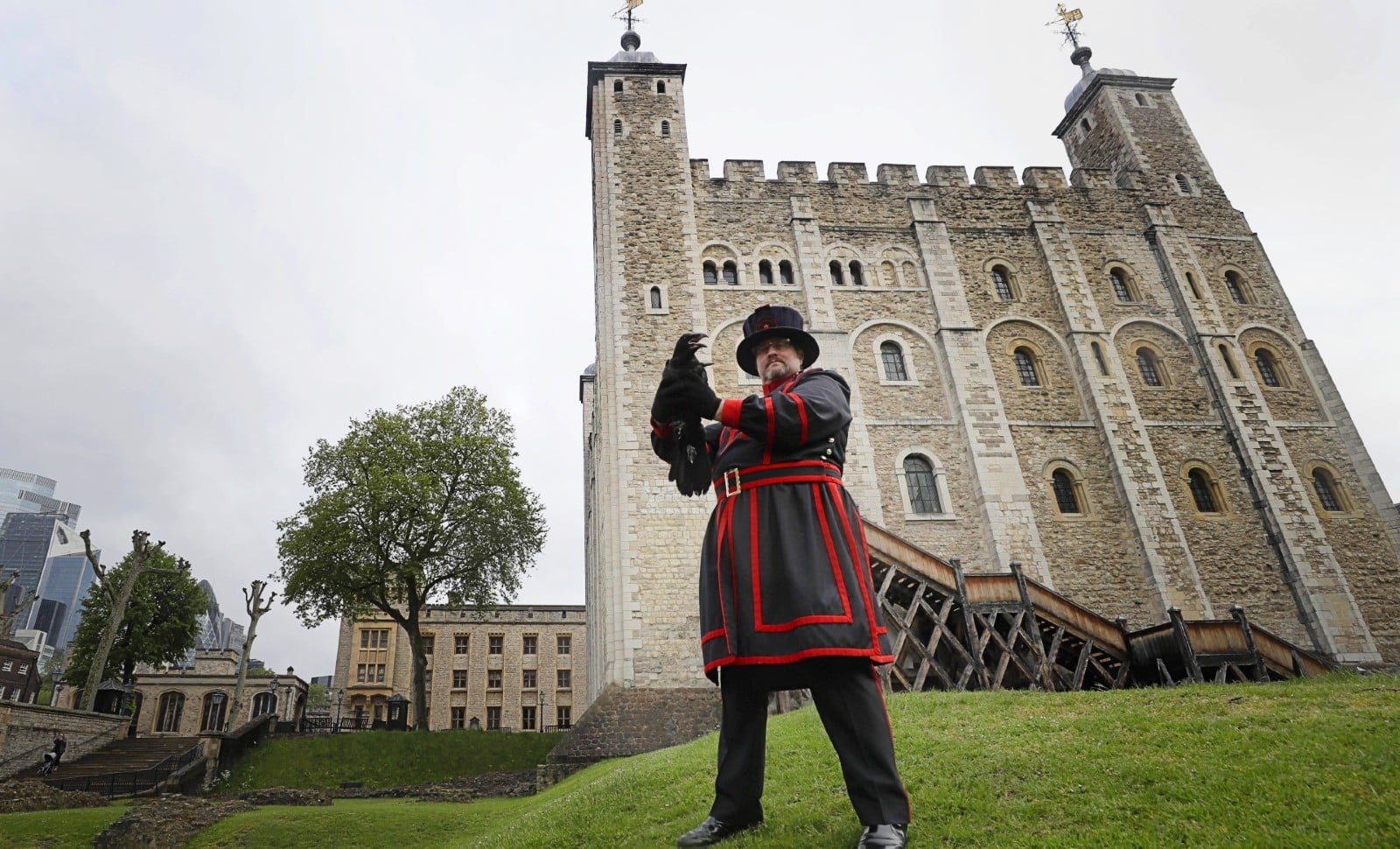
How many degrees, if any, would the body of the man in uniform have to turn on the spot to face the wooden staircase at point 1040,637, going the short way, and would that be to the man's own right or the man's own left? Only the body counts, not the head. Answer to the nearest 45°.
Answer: approximately 180°

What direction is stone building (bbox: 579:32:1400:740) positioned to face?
toward the camera

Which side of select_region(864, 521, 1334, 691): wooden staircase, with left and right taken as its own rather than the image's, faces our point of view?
right

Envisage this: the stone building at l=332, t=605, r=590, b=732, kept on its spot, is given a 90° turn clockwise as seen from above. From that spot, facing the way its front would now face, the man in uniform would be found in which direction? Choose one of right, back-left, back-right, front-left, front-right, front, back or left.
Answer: left

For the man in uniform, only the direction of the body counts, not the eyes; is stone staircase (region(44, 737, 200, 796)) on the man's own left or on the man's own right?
on the man's own right

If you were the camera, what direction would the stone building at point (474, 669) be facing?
facing the viewer

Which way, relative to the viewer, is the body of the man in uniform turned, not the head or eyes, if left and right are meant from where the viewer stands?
facing the viewer and to the left of the viewer

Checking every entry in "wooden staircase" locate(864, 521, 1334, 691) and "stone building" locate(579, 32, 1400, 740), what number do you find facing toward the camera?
1

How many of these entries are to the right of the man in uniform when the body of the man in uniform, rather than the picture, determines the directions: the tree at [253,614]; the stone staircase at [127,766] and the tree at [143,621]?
3
